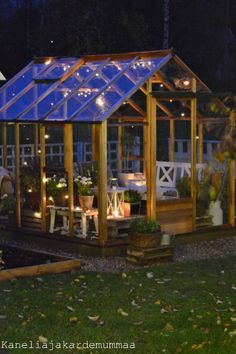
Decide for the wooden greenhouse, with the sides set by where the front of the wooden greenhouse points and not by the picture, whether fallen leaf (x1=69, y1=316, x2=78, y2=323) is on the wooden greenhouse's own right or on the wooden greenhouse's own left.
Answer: on the wooden greenhouse's own right

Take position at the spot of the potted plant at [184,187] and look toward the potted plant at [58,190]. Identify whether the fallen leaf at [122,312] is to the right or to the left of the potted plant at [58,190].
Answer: left

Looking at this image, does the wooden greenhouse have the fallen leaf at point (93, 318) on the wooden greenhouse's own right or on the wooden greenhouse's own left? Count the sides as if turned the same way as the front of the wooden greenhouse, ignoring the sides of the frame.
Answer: on the wooden greenhouse's own right

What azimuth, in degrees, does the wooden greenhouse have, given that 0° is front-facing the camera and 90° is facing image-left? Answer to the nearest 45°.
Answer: approximately 315°

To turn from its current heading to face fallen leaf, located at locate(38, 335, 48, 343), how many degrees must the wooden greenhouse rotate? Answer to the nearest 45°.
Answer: approximately 45° to its right
